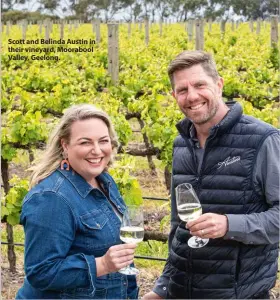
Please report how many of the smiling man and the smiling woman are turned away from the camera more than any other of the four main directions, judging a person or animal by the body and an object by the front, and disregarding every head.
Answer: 0

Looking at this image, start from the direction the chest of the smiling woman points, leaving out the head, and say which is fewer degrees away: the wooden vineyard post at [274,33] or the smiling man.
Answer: the smiling man

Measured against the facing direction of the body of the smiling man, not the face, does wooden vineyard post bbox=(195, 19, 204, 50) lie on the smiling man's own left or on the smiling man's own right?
on the smiling man's own right

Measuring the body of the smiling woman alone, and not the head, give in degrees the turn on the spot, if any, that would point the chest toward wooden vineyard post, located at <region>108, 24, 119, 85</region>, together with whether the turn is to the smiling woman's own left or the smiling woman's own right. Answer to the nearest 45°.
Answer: approximately 135° to the smiling woman's own left

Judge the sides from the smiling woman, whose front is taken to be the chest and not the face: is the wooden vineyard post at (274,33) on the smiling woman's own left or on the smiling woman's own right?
on the smiling woman's own left

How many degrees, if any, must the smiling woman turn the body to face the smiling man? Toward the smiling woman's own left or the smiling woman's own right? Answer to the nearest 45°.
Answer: approximately 45° to the smiling woman's own left

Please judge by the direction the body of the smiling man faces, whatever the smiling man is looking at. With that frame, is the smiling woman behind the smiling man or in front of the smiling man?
in front

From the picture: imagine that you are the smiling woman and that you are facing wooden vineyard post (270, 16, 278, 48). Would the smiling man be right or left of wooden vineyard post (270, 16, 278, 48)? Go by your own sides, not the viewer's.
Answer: right

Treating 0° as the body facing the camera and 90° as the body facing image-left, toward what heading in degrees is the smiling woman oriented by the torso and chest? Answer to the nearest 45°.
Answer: approximately 315°

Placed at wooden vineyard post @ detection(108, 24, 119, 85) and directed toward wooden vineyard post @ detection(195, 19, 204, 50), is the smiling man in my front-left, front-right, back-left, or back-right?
back-right

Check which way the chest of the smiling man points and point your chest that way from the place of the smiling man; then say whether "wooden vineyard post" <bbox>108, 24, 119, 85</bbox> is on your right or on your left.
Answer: on your right
